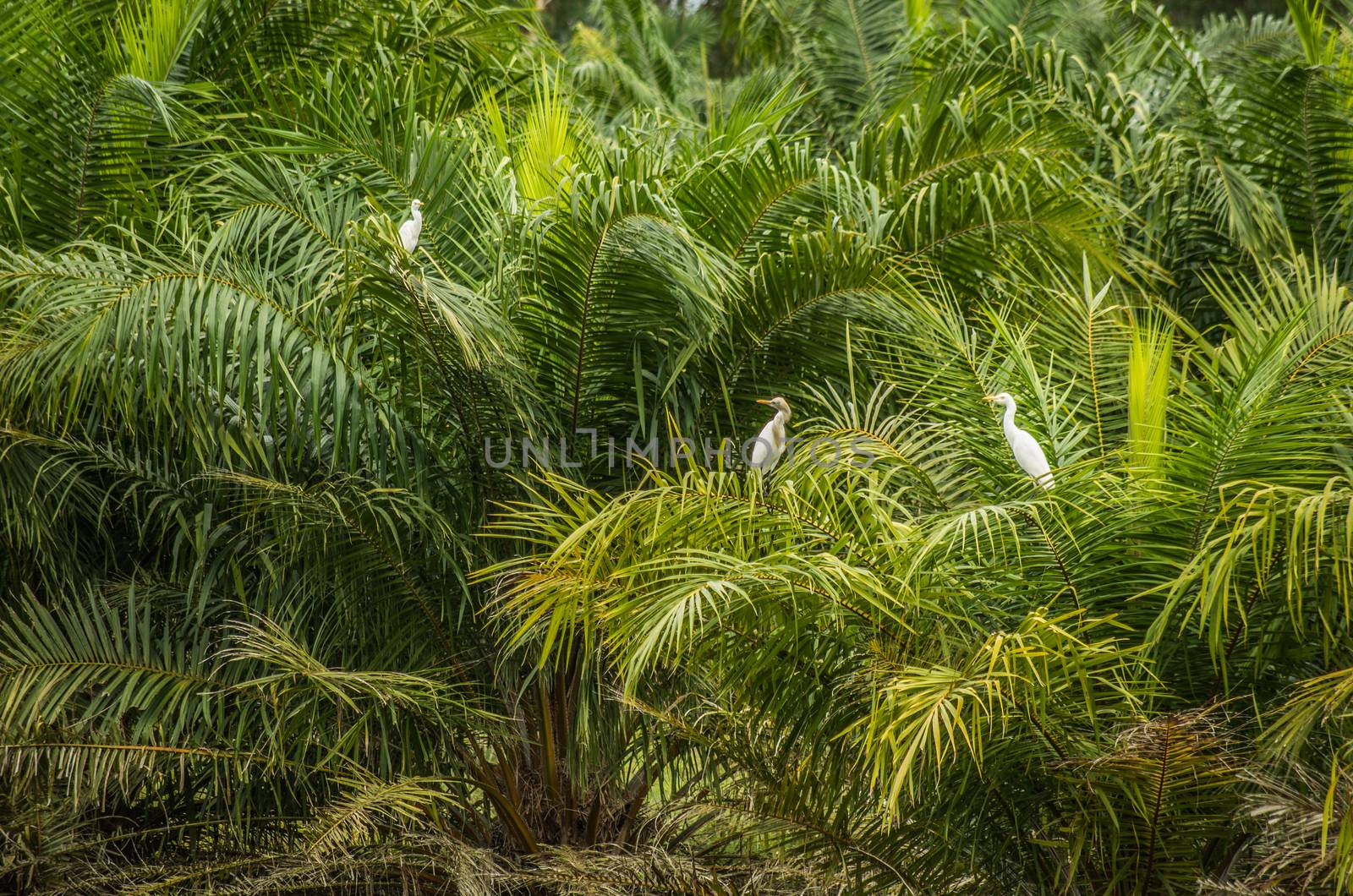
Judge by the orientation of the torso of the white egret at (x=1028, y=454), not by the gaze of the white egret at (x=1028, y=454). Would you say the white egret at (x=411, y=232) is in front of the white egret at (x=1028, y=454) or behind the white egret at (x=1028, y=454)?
in front

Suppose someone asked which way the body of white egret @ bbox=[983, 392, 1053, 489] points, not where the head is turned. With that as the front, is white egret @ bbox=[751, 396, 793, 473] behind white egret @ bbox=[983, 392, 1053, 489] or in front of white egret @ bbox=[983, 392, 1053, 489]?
in front

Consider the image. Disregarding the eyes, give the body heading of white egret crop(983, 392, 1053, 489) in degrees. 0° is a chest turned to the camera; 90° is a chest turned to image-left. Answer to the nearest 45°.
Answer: approximately 90°

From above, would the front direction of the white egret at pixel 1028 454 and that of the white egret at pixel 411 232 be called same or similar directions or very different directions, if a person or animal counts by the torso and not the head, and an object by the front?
very different directions
